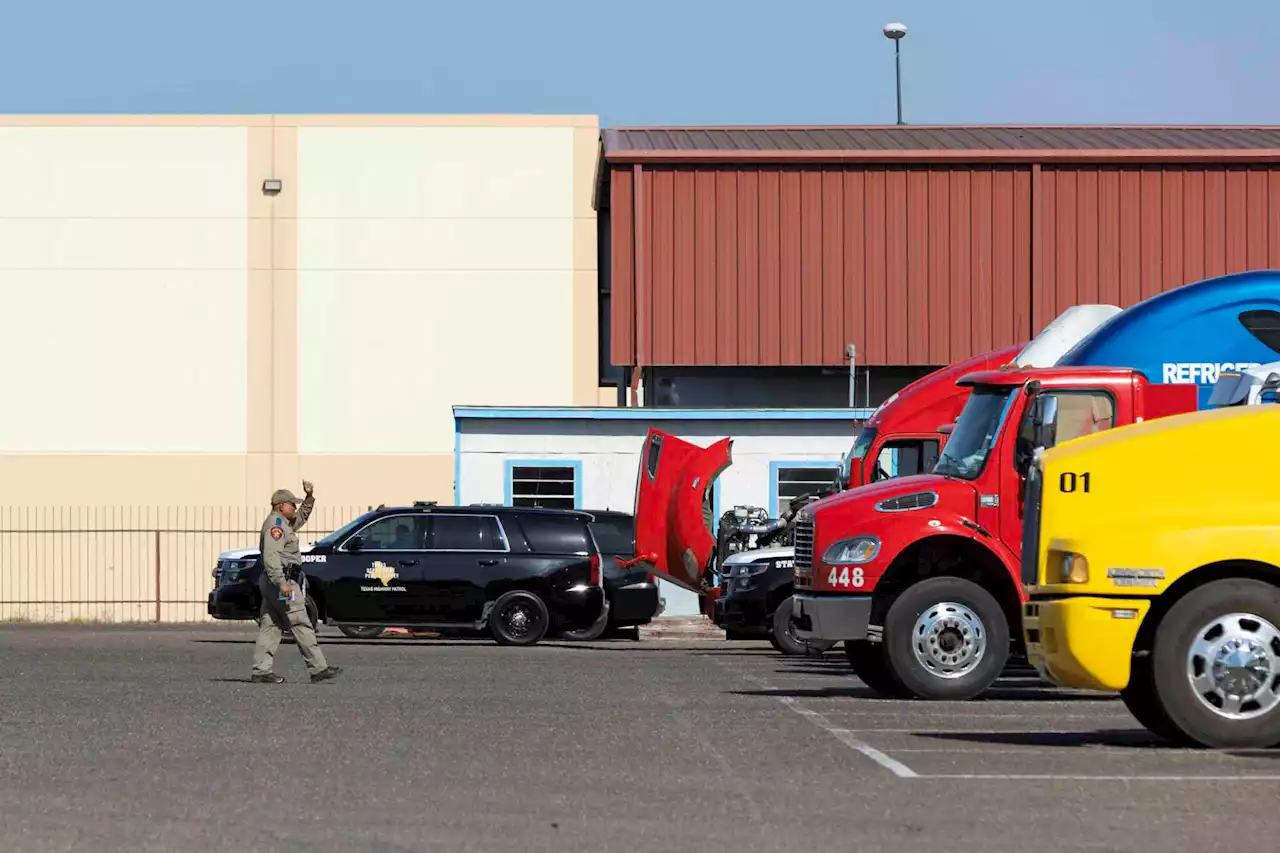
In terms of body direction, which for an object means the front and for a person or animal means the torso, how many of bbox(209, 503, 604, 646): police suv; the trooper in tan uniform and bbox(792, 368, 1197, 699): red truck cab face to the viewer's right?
1

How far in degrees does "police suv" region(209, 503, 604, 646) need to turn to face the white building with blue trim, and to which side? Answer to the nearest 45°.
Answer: approximately 90° to its right

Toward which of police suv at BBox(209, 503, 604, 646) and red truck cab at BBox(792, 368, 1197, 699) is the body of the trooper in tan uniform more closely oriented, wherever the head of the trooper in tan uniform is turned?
the red truck cab

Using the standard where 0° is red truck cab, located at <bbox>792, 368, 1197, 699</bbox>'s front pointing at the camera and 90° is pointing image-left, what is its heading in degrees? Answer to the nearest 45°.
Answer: approximately 90°

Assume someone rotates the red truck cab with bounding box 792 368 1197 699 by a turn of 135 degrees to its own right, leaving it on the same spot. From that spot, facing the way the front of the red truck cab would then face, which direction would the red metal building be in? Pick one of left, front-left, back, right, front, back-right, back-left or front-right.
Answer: front-left

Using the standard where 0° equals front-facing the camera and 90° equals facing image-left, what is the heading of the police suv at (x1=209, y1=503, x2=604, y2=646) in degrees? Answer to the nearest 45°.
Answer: approximately 90°

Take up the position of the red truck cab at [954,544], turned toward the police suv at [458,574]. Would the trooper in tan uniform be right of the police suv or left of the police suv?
left

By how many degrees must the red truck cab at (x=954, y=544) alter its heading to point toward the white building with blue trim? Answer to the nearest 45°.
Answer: approximately 90° to its right

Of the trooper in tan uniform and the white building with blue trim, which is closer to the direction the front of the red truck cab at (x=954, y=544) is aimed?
the trooper in tan uniform

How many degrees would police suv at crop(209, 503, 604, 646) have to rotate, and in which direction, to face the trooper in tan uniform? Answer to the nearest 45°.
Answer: approximately 90° to its left

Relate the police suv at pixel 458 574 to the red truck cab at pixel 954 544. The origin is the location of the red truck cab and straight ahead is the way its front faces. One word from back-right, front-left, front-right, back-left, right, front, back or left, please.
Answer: front-right
